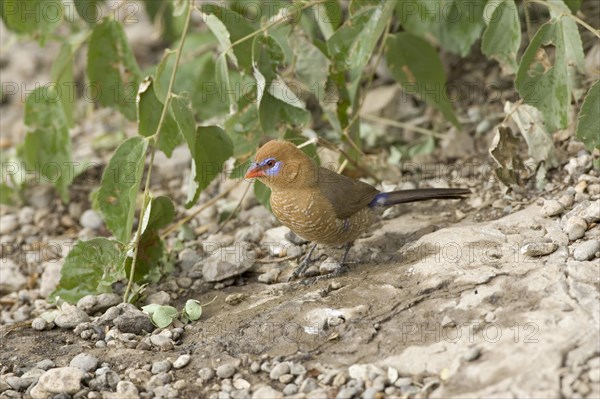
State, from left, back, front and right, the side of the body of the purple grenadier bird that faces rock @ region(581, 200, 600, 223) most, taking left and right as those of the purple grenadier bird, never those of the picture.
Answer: back

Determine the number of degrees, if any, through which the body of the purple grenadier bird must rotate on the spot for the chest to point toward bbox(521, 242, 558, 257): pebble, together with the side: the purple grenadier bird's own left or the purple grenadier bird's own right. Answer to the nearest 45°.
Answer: approximately 135° to the purple grenadier bird's own left

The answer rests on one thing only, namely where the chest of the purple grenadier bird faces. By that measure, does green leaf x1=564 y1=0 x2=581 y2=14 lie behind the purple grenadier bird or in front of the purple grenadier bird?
behind

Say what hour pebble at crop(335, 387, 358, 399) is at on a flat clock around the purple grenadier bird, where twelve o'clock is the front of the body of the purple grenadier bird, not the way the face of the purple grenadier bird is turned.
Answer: The pebble is roughly at 9 o'clock from the purple grenadier bird.

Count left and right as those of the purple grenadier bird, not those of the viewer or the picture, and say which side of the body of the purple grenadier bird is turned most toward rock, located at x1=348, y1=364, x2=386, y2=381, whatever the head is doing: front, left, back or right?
left

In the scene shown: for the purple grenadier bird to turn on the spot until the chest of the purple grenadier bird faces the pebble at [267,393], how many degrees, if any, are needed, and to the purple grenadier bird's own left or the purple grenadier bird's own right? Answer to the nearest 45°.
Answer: approximately 90° to the purple grenadier bird's own left

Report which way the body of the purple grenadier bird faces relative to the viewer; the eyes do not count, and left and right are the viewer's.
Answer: facing to the left of the viewer

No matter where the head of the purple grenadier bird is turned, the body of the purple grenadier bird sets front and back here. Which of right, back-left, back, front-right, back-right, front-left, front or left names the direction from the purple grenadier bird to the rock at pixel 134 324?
front-left

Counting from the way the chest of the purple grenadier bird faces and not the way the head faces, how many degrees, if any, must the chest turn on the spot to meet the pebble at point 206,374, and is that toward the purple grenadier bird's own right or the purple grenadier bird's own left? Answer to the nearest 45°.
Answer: approximately 90° to the purple grenadier bird's own left
